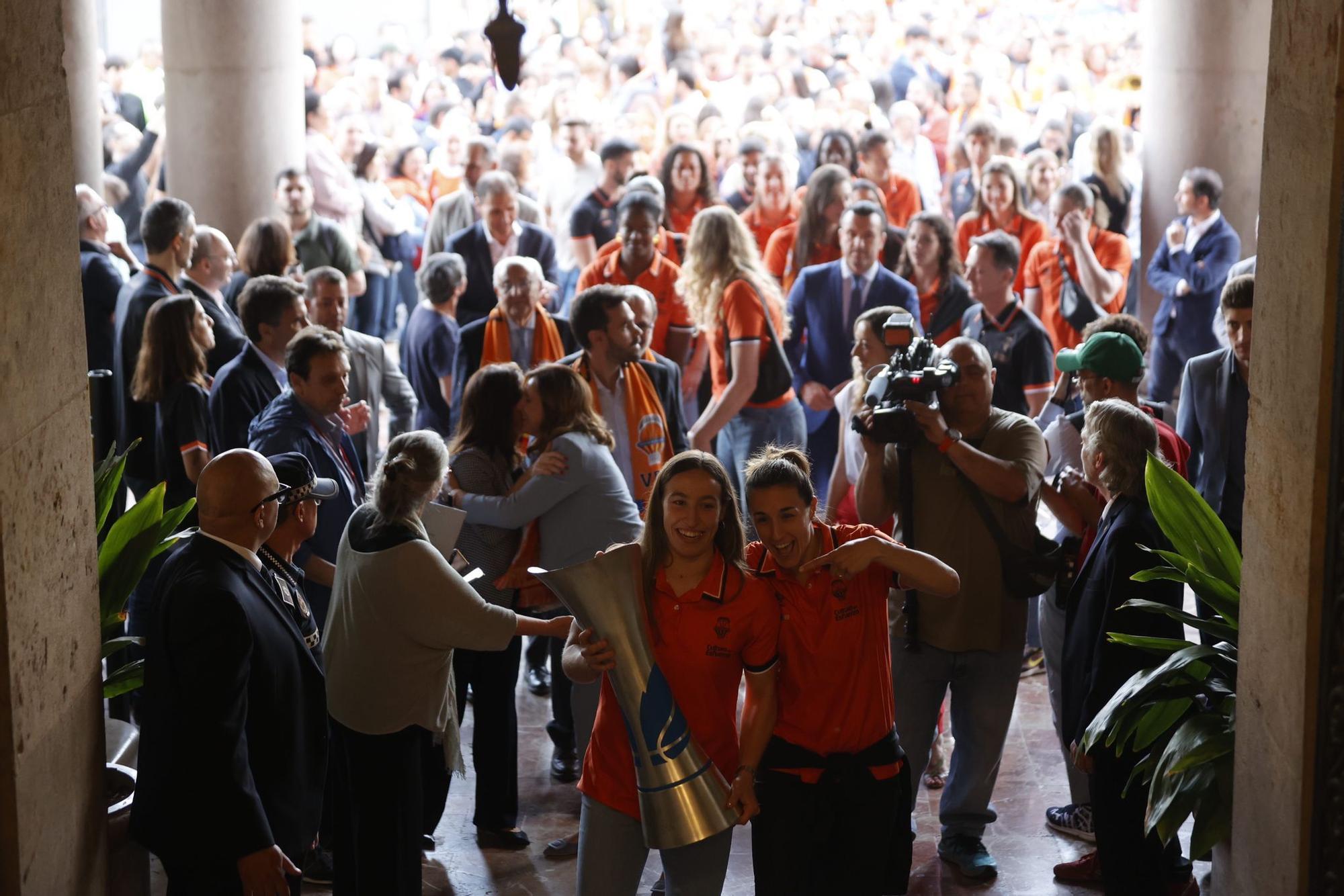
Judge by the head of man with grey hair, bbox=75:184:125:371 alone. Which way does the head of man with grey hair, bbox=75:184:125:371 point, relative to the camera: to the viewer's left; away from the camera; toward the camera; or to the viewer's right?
to the viewer's right

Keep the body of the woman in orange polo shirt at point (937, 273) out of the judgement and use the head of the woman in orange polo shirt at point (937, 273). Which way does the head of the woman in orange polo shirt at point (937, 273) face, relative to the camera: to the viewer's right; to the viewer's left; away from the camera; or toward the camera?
toward the camera

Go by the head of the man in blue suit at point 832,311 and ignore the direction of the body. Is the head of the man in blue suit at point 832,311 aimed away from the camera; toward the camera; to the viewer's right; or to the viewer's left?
toward the camera

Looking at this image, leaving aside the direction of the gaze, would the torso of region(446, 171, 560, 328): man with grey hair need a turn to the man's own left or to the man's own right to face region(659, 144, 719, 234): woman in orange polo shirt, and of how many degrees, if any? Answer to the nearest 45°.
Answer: approximately 135° to the man's own left

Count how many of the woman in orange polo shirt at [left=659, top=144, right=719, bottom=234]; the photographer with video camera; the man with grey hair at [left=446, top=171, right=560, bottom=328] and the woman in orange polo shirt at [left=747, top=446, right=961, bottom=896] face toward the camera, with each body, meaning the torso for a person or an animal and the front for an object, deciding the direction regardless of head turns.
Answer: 4

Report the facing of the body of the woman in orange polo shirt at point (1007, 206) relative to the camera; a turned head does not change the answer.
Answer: toward the camera

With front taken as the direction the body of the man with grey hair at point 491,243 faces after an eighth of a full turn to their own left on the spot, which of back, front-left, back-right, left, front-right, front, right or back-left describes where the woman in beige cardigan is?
front-right

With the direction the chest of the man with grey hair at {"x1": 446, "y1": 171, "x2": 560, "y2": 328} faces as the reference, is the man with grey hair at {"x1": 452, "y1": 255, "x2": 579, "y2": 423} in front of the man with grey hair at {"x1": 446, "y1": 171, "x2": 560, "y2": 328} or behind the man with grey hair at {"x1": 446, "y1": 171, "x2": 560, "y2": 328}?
in front

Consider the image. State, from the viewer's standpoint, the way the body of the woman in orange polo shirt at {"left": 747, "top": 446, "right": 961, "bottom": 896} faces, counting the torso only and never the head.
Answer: toward the camera

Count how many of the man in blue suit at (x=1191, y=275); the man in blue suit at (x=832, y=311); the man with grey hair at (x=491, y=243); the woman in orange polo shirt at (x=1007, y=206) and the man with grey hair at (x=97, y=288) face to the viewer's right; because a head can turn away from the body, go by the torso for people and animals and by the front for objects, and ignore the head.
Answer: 1

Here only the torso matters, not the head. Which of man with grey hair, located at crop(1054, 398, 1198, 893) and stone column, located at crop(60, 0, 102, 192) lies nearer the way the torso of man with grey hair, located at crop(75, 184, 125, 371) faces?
the man with grey hair

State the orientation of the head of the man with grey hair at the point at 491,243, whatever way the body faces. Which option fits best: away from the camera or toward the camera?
toward the camera

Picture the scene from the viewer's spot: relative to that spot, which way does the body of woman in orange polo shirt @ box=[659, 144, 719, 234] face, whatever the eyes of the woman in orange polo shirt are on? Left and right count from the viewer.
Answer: facing the viewer

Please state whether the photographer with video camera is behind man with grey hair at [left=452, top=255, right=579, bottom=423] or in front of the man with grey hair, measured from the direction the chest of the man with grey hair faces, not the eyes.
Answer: in front

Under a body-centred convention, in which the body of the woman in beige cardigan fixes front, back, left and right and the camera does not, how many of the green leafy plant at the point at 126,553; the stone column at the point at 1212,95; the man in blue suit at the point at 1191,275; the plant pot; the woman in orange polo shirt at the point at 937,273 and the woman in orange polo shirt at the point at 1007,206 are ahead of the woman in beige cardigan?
4

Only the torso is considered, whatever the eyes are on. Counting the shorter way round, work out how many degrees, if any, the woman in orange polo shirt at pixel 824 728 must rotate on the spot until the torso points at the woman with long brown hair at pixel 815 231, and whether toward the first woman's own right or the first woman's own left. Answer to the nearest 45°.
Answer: approximately 180°
